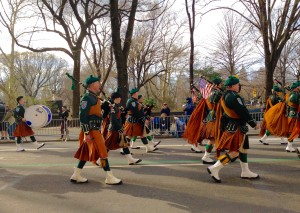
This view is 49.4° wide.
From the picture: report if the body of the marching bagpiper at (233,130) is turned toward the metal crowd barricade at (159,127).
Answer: no

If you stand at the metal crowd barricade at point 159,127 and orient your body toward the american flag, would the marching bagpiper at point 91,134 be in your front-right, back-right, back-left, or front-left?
front-right

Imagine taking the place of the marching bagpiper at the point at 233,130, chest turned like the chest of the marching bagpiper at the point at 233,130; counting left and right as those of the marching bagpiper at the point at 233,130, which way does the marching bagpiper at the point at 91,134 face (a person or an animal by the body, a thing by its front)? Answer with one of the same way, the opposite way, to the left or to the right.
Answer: the same way

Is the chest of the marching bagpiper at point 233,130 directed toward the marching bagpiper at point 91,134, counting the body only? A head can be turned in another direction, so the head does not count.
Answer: no
